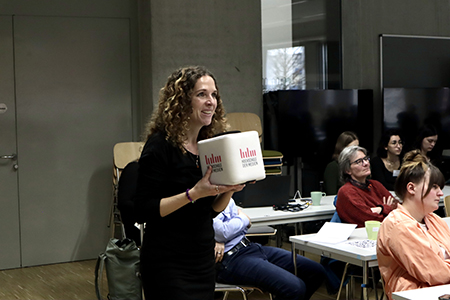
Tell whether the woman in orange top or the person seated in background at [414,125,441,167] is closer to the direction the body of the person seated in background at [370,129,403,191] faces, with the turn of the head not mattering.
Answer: the woman in orange top

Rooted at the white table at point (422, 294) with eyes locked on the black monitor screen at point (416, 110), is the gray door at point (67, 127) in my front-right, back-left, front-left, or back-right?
front-left

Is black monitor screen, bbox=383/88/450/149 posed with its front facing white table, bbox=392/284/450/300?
yes

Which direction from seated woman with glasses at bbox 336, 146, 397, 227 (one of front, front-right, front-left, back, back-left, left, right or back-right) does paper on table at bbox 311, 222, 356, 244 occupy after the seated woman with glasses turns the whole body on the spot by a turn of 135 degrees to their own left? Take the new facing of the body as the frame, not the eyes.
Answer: back

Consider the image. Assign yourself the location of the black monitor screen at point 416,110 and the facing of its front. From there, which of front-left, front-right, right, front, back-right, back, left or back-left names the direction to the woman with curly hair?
front

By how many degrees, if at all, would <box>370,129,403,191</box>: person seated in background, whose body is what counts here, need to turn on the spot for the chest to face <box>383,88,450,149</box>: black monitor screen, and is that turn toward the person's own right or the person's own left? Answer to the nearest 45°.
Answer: approximately 135° to the person's own left

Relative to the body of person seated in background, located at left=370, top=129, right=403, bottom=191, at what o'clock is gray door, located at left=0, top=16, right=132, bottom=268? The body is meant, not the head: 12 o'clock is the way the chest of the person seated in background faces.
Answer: The gray door is roughly at 4 o'clock from the person seated in background.

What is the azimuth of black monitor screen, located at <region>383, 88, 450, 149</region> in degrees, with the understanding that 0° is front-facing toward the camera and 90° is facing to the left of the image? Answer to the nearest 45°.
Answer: approximately 0°

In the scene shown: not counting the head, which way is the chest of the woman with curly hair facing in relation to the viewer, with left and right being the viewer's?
facing the viewer and to the right of the viewer

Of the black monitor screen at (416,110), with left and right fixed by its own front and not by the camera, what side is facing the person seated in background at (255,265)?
front
